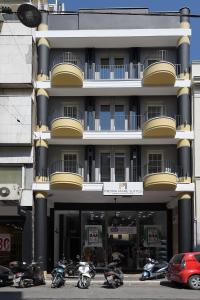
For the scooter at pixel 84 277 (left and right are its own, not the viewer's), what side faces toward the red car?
left

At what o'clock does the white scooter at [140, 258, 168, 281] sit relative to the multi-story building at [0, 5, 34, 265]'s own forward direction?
The white scooter is roughly at 10 o'clock from the multi-story building.

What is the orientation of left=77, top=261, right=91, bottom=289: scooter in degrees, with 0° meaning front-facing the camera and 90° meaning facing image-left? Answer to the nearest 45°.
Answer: approximately 0°

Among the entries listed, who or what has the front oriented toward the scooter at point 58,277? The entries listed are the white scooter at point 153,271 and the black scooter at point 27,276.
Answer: the white scooter at point 153,271
